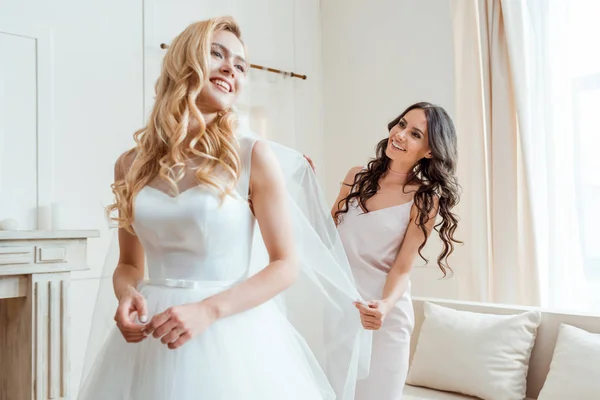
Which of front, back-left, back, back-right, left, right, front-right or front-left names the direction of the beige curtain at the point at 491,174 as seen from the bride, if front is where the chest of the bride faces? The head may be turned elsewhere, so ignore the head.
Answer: back

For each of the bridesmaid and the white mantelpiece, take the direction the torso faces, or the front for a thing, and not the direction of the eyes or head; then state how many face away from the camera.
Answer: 0

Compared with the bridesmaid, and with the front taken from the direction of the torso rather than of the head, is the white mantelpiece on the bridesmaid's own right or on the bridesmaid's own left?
on the bridesmaid's own right

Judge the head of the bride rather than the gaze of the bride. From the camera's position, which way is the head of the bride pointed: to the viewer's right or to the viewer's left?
to the viewer's right

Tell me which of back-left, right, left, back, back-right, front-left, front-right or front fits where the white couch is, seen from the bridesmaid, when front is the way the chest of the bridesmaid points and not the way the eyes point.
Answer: back

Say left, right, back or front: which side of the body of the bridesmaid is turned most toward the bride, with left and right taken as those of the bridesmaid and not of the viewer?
front
